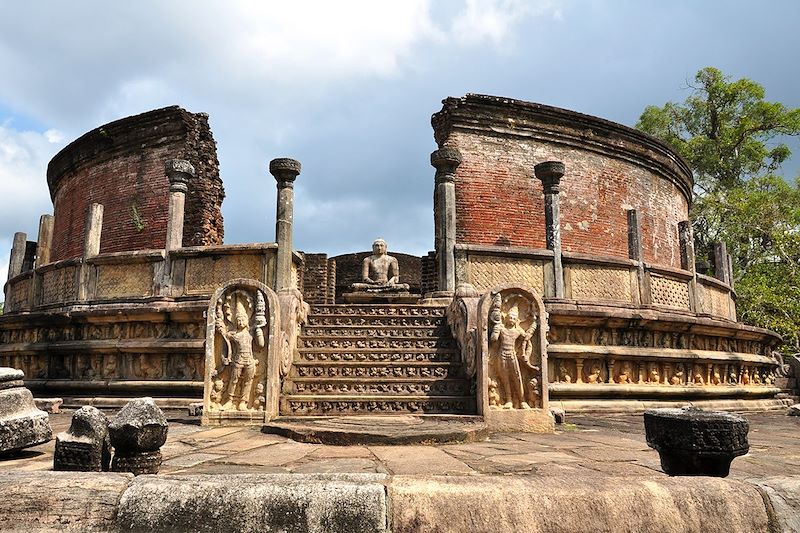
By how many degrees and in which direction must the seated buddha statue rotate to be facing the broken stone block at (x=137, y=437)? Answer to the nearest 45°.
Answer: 0° — it already faces it

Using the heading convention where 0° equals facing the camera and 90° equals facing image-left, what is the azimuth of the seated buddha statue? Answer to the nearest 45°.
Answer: approximately 0°

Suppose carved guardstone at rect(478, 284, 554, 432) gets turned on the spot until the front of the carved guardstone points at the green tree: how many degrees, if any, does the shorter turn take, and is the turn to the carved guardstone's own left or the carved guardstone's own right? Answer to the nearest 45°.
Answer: approximately 135° to the carved guardstone's own left

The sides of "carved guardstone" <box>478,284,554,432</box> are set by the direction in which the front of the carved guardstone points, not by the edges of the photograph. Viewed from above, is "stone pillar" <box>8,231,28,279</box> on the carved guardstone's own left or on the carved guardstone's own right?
on the carved guardstone's own right

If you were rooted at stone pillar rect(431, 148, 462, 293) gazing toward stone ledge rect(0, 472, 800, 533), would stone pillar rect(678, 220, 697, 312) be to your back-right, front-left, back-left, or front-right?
back-left

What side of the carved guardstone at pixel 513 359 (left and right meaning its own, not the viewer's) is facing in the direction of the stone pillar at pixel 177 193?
right

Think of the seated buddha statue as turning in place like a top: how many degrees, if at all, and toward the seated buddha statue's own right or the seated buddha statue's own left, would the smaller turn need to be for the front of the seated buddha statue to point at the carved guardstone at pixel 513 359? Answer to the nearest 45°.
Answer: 0° — it already faces it

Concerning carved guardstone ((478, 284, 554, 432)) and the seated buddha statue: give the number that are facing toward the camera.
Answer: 2

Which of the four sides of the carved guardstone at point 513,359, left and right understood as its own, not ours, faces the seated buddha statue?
back

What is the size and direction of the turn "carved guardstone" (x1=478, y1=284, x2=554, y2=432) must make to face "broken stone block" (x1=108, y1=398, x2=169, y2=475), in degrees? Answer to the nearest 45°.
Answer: approximately 45° to its right
